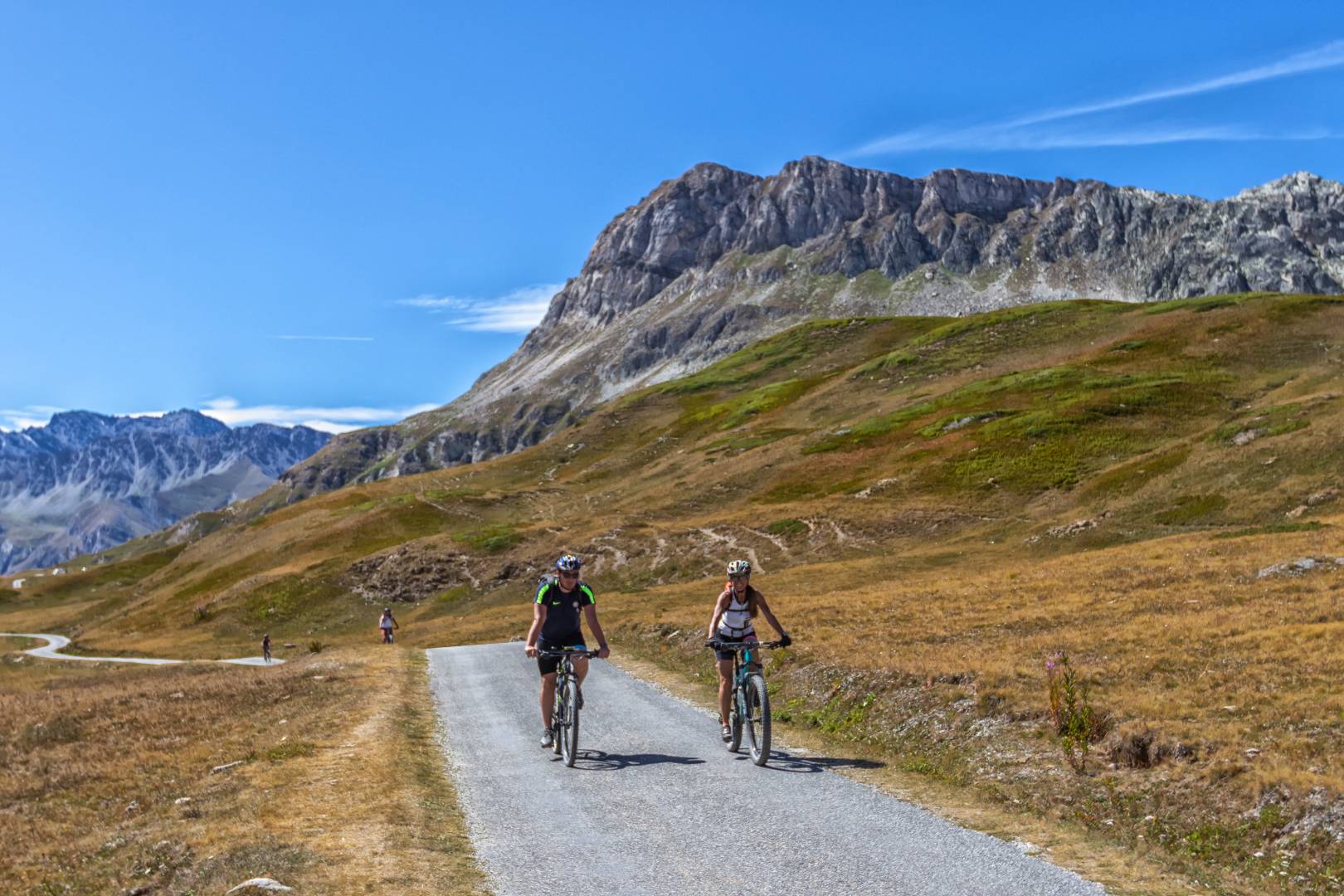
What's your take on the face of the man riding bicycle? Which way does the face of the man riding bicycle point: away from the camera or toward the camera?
toward the camera

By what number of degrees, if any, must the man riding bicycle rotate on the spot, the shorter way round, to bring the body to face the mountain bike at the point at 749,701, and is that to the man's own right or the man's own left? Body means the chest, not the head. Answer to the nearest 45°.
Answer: approximately 90° to the man's own left

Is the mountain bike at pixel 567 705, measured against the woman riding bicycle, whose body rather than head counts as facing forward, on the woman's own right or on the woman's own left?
on the woman's own right

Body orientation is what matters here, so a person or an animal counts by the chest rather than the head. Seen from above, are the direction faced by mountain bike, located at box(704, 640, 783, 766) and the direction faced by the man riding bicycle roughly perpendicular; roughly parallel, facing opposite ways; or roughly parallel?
roughly parallel

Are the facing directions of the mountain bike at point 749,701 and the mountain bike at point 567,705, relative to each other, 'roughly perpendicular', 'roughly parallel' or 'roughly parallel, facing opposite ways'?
roughly parallel

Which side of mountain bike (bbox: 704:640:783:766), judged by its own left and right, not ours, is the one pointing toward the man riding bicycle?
right

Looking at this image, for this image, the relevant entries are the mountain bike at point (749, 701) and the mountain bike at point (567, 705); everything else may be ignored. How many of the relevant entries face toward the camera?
2

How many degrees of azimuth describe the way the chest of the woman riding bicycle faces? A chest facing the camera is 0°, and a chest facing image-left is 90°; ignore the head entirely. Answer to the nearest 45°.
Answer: approximately 0°

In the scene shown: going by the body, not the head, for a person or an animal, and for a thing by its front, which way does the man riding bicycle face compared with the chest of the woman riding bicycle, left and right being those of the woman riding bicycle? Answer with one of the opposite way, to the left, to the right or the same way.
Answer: the same way

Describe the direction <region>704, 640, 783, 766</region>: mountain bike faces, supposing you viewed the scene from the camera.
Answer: facing the viewer

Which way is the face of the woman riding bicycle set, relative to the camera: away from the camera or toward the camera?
toward the camera

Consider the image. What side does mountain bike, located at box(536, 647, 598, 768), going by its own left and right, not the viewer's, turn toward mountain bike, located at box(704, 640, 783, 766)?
left

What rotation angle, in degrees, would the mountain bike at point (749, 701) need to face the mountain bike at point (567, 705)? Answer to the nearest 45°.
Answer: approximately 90° to its right
